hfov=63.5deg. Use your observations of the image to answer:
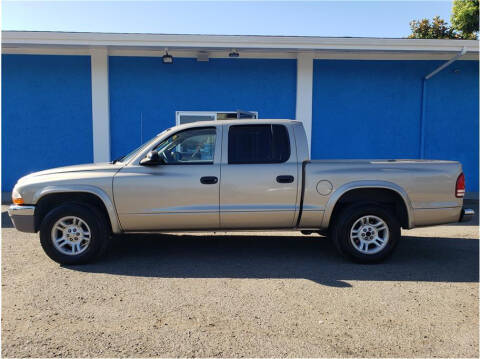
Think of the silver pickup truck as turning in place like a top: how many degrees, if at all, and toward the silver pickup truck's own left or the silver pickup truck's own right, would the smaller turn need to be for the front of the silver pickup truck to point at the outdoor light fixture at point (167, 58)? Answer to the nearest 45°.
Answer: approximately 90° to the silver pickup truck's own right

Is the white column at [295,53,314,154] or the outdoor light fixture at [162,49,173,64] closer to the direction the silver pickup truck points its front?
the outdoor light fixture

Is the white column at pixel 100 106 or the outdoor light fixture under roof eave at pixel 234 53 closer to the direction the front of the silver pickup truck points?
the white column

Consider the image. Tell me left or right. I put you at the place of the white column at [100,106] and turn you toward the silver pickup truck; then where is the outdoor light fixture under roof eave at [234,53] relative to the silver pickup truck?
left

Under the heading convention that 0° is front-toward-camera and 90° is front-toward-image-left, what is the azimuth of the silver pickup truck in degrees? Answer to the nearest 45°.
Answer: approximately 90°

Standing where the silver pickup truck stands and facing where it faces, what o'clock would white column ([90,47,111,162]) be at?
The white column is roughly at 2 o'clock from the silver pickup truck.

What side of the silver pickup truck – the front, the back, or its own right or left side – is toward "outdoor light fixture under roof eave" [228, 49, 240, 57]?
right

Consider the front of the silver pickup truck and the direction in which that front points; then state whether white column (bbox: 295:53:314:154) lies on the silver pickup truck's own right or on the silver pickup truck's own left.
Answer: on the silver pickup truck's own right
